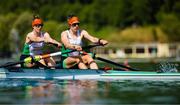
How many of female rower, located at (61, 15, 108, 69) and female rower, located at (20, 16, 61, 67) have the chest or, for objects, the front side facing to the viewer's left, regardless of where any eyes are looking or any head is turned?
0
